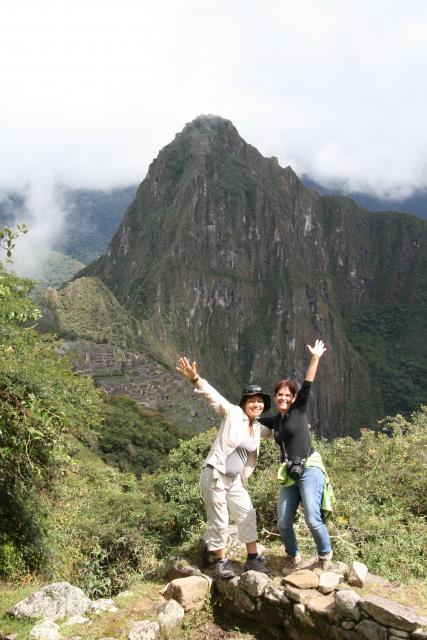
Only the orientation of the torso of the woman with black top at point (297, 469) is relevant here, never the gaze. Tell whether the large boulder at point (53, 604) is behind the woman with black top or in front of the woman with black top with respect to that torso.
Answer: in front

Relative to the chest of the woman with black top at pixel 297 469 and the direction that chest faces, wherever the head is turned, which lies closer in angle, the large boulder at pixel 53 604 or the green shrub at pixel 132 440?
the large boulder

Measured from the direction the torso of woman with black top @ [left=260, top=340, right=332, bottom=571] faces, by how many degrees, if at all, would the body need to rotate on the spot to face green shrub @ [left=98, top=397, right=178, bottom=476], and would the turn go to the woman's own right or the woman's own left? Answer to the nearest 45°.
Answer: approximately 135° to the woman's own right

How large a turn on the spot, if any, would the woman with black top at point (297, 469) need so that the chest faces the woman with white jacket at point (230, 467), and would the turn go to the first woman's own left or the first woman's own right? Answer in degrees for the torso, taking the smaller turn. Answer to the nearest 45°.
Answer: approximately 45° to the first woman's own right

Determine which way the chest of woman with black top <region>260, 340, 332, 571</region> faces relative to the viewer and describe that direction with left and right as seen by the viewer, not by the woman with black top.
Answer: facing the viewer and to the left of the viewer
